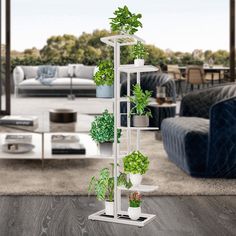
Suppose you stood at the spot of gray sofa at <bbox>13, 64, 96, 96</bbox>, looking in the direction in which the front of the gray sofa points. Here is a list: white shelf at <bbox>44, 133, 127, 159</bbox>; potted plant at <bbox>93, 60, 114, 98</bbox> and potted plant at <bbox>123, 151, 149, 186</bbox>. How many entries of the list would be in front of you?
3

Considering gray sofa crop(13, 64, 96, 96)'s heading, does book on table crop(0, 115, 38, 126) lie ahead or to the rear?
ahead

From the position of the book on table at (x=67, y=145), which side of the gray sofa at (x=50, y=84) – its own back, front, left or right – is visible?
front

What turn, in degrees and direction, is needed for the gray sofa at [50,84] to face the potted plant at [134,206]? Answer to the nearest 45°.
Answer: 0° — it already faces it

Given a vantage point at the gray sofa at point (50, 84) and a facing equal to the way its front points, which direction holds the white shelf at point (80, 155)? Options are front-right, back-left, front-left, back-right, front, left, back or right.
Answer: front

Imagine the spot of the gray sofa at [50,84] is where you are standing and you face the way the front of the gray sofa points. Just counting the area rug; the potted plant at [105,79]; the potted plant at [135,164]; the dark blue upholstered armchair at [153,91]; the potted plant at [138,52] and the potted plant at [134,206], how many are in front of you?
6

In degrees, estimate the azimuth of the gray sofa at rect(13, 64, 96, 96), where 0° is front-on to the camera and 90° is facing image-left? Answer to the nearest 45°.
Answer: approximately 0°

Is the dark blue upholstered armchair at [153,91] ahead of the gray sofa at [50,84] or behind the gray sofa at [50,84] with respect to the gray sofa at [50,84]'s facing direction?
ahead

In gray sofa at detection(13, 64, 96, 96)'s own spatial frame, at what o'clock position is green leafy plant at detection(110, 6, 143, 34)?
The green leafy plant is roughly at 12 o'clock from the gray sofa.

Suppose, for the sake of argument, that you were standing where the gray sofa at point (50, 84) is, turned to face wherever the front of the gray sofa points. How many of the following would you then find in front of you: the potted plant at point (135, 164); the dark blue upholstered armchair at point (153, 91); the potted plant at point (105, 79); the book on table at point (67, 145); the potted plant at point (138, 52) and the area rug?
6

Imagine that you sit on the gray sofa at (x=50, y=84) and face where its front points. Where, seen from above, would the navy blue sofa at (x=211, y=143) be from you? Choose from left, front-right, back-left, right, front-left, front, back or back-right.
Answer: front

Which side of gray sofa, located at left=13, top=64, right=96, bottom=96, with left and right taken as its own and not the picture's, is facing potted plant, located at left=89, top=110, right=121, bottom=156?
front

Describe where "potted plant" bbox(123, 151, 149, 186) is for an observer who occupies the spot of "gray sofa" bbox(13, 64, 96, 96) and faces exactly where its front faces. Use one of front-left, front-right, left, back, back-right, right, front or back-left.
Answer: front

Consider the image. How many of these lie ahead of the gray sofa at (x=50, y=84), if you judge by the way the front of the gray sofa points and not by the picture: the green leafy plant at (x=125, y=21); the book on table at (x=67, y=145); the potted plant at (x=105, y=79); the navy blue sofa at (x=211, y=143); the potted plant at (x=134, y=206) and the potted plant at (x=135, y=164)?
6
